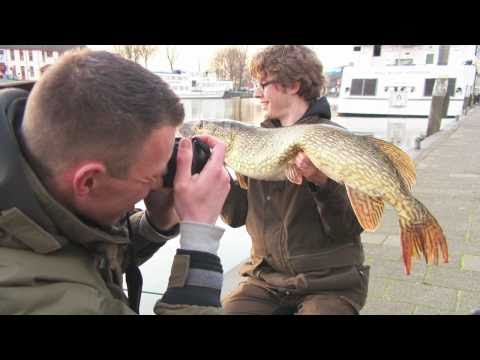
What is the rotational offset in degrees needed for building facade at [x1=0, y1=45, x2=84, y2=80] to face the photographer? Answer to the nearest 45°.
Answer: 0° — it already faces them

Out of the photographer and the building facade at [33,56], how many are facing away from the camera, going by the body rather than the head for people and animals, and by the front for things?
0

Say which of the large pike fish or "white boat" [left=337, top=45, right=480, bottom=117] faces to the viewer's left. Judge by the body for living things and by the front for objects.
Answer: the large pike fish

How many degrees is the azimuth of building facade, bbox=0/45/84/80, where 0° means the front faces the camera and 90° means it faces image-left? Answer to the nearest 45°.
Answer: approximately 0°

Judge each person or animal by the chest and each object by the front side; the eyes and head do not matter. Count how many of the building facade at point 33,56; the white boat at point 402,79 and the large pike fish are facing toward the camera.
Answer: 1

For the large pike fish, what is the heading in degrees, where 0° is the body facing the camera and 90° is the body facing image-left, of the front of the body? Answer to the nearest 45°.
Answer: approximately 90°

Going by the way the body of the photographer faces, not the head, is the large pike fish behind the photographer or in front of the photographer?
in front

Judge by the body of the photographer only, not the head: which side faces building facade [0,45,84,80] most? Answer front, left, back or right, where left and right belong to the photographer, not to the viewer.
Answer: left

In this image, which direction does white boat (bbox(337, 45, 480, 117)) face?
away from the camera

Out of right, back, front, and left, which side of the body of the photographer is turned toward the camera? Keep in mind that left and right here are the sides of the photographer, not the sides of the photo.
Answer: right

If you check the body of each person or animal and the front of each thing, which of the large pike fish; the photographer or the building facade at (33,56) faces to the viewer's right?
the photographer
